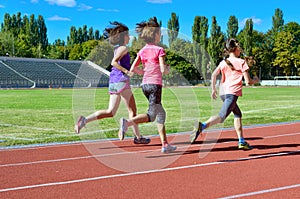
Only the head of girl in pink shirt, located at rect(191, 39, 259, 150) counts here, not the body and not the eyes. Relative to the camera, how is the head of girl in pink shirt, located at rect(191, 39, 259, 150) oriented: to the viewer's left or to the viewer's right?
to the viewer's right

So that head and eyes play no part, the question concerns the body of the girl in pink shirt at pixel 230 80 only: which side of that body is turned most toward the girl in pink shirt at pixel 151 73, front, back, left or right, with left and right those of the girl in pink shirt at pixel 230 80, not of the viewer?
back

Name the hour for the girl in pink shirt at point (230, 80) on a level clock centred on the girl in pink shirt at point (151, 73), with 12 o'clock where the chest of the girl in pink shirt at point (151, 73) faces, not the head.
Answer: the girl in pink shirt at point (230, 80) is roughly at 1 o'clock from the girl in pink shirt at point (151, 73).

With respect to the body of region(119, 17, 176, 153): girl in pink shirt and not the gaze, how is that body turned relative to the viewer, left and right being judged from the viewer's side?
facing away from the viewer and to the right of the viewer

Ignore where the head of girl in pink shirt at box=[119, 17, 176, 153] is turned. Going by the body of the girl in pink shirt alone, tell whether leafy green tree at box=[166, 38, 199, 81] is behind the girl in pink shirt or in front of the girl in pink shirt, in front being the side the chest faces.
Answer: in front

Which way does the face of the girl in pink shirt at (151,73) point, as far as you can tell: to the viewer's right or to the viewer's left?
to the viewer's right

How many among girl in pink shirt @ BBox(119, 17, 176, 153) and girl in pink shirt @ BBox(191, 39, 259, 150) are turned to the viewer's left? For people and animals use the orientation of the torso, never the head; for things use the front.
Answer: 0

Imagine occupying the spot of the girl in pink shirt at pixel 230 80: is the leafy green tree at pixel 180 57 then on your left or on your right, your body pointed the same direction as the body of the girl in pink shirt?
on your left

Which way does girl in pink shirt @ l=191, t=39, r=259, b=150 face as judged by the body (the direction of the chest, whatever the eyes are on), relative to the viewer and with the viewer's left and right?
facing away from the viewer and to the right of the viewer
